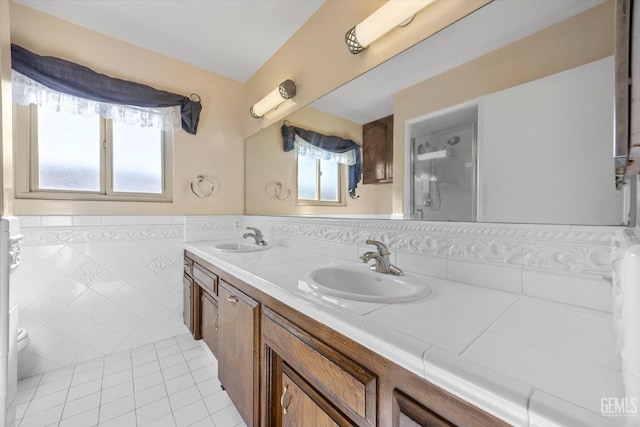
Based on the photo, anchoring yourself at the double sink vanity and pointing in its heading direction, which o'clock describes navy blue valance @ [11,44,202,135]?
The navy blue valance is roughly at 2 o'clock from the double sink vanity.

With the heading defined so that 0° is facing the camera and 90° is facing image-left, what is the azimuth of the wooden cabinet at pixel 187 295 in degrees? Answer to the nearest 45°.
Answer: approximately 90°

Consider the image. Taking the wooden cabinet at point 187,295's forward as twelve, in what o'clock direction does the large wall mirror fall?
The large wall mirror is roughly at 8 o'clock from the wooden cabinet.

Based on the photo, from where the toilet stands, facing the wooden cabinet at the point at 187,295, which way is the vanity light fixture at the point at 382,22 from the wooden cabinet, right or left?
right

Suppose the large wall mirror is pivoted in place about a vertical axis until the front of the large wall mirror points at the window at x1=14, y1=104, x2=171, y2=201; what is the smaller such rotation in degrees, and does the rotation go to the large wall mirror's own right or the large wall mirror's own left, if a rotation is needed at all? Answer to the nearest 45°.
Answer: approximately 45° to the large wall mirror's own right

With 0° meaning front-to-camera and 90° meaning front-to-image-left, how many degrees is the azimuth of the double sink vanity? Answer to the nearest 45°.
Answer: approximately 45°
